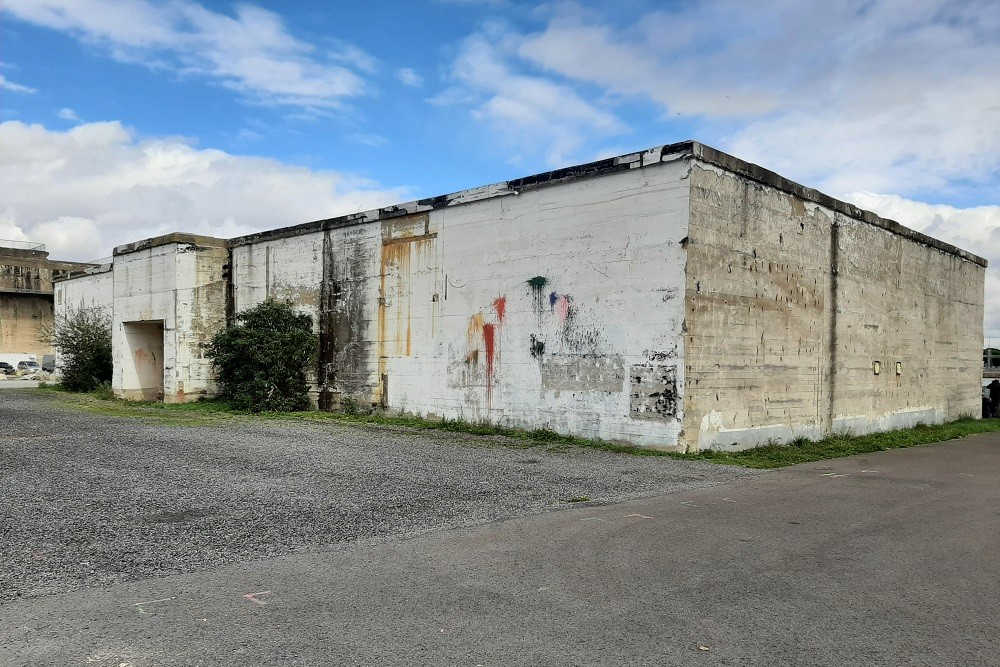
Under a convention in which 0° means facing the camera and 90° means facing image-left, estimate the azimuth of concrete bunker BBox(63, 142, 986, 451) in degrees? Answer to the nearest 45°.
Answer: approximately 45°

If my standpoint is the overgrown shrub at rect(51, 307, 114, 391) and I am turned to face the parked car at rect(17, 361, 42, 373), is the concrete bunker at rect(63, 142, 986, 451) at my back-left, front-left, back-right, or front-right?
back-right

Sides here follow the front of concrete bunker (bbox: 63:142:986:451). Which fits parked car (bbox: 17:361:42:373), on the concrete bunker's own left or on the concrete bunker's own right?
on the concrete bunker's own right

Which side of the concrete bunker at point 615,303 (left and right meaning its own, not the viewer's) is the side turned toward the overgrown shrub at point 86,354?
right
